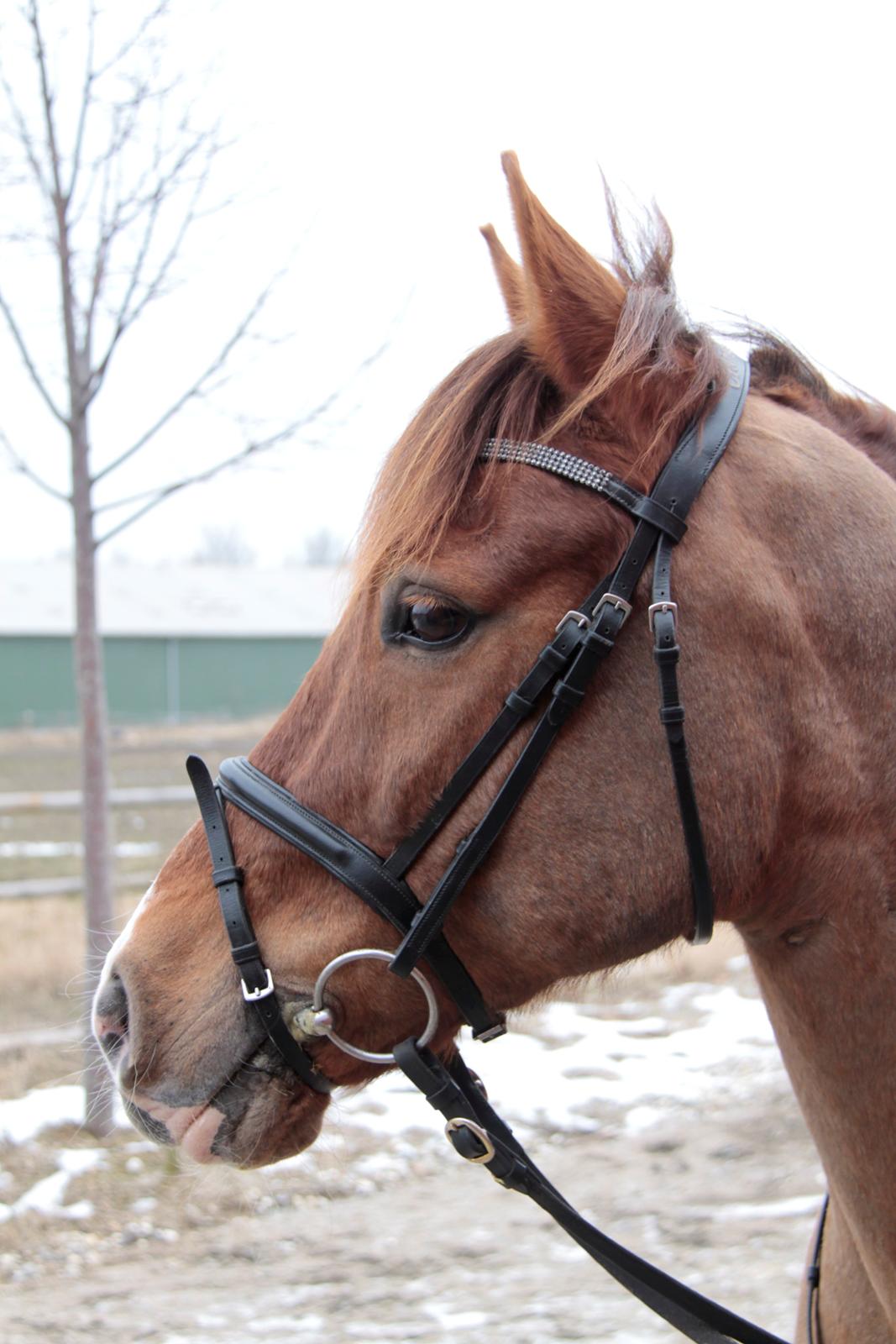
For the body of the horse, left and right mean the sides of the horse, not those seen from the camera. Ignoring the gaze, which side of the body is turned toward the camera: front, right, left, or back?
left

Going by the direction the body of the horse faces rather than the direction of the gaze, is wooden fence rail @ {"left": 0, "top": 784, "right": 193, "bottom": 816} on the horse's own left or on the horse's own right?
on the horse's own right
